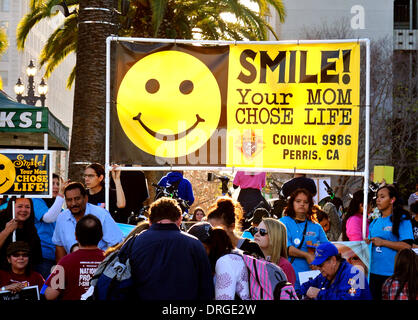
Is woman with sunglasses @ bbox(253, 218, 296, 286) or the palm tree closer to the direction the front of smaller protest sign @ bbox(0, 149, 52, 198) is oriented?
the woman with sunglasses

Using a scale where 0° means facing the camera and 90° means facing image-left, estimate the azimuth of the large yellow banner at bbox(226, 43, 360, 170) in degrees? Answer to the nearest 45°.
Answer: approximately 0°

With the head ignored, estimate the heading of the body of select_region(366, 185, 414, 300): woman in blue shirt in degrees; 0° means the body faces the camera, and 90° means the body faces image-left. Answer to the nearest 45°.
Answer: approximately 45°

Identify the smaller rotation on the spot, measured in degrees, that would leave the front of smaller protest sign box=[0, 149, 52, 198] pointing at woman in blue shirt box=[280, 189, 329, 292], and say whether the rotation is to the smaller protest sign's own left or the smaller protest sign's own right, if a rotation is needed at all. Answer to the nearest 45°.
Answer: approximately 45° to the smaller protest sign's own left

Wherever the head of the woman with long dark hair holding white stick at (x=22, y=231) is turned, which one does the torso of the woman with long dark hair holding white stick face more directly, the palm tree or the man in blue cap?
the man in blue cap

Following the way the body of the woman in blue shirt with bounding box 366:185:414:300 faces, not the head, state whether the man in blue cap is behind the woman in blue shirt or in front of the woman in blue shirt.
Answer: in front

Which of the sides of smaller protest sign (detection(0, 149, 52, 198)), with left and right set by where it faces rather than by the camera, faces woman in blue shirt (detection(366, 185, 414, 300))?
left

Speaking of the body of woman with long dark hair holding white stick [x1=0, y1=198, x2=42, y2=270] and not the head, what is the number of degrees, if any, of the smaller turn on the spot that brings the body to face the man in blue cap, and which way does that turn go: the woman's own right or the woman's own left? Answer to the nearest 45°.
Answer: approximately 45° to the woman's own left

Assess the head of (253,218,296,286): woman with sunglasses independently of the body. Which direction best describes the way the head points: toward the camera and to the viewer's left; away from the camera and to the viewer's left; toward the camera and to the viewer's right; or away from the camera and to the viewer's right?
toward the camera and to the viewer's left
